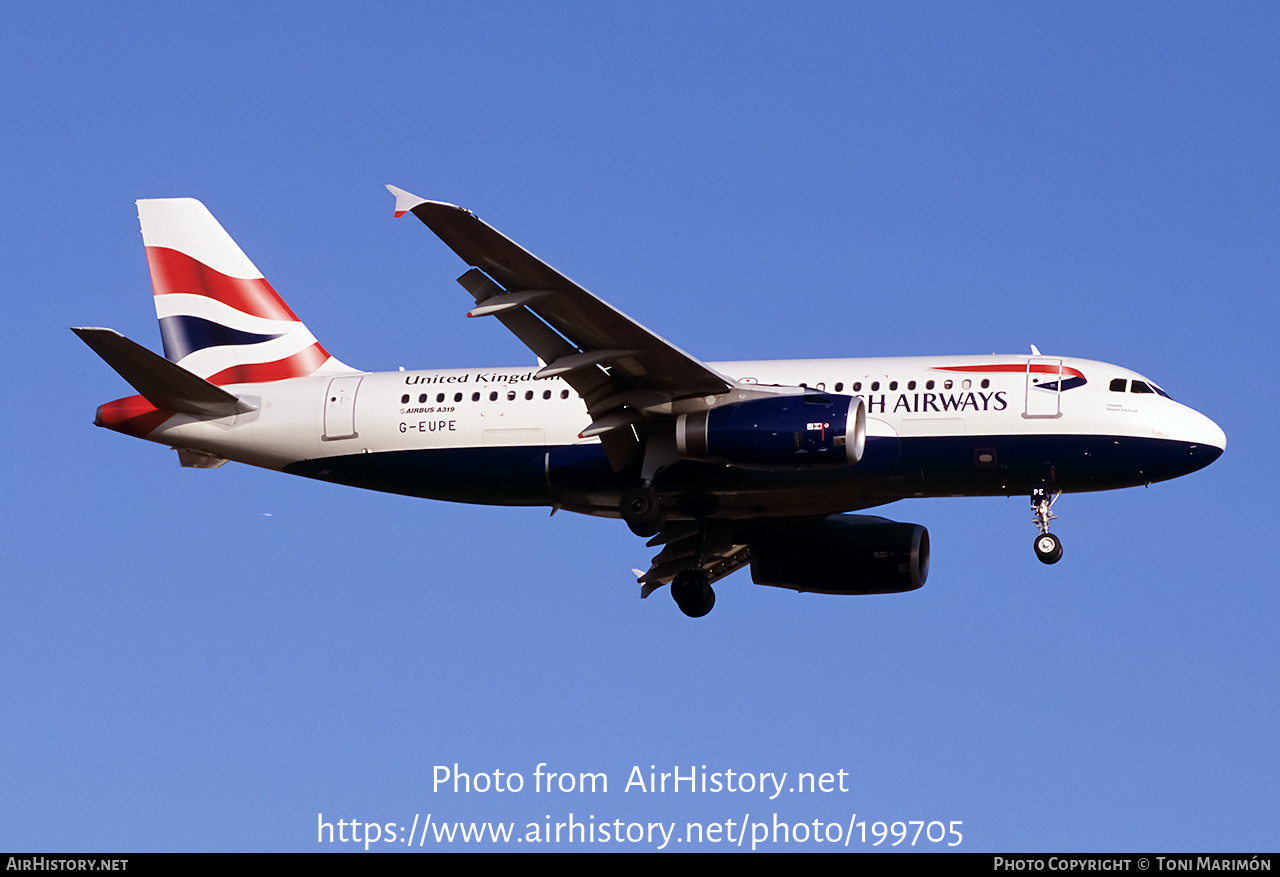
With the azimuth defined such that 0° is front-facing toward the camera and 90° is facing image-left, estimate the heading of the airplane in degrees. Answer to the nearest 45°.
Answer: approximately 270°
